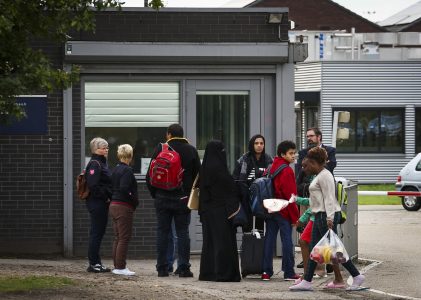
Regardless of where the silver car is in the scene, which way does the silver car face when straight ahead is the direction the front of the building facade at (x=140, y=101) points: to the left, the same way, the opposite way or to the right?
to the left

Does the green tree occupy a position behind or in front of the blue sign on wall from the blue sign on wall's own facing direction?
in front

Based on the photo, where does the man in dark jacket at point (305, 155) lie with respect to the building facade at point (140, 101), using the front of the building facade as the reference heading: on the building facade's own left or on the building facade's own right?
on the building facade's own left

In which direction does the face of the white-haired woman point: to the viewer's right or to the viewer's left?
to the viewer's right

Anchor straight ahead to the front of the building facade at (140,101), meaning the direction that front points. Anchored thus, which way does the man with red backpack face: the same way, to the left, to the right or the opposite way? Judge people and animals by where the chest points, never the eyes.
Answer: the opposite way

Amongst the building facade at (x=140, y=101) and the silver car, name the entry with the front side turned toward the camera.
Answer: the building facade

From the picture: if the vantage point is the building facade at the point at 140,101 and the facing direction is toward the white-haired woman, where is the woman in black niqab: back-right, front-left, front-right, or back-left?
front-left

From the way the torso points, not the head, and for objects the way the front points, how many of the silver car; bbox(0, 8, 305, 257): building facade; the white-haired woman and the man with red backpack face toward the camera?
1

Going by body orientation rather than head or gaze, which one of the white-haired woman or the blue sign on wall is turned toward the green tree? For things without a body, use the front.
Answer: the blue sign on wall

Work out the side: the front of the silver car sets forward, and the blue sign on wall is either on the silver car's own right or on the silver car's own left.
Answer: on the silver car's own right

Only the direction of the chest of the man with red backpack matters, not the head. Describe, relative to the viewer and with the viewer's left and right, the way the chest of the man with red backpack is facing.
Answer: facing away from the viewer
